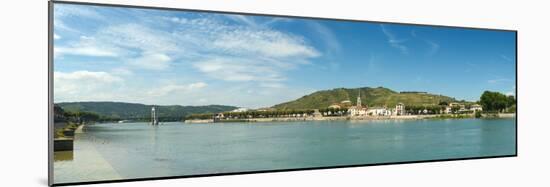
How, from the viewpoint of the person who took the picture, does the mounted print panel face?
facing the viewer and to the right of the viewer
